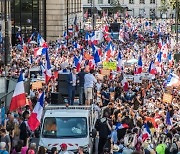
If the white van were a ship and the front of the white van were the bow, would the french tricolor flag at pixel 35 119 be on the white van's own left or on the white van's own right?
on the white van's own right

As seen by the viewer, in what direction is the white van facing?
toward the camera

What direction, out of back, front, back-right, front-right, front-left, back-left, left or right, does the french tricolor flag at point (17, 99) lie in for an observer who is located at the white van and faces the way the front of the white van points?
right

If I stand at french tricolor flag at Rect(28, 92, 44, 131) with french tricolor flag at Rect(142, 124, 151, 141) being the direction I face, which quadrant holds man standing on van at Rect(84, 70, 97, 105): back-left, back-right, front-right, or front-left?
front-left

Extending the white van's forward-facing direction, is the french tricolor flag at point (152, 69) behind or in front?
behind

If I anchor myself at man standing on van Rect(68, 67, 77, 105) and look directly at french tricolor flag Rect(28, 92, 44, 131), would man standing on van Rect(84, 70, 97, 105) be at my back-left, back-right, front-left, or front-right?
back-left

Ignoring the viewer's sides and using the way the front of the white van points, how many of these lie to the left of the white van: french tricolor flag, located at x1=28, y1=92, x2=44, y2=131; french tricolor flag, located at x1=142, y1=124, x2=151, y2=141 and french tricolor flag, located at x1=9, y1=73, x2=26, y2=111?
1

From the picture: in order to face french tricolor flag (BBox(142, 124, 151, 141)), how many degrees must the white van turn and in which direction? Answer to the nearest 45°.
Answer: approximately 90° to its left
